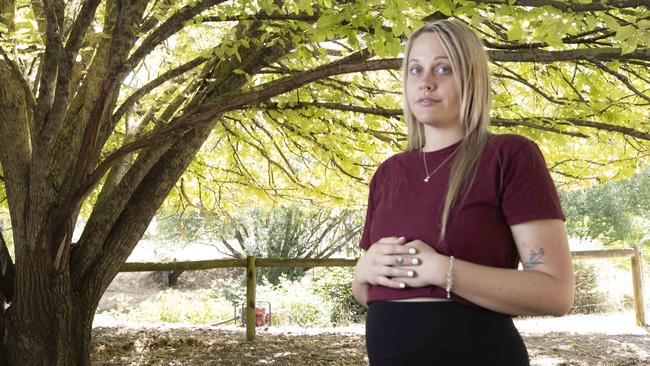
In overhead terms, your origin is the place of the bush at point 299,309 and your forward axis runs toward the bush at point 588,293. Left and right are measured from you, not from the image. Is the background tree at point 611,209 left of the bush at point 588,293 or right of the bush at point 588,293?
left

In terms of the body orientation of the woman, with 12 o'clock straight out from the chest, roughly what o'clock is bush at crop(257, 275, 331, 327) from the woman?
The bush is roughly at 4 o'clock from the woman.

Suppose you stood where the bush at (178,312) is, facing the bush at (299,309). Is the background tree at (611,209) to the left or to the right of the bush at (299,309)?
left

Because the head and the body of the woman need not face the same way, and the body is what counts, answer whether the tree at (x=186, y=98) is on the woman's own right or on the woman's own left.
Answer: on the woman's own right

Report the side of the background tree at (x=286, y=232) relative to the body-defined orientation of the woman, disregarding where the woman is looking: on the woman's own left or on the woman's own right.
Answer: on the woman's own right

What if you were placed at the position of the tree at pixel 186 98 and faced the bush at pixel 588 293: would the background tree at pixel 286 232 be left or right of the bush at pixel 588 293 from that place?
left

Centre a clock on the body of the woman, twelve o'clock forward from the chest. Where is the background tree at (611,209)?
The background tree is roughly at 5 o'clock from the woman.

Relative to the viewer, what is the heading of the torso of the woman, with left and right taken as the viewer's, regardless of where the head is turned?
facing the viewer and to the left of the viewer

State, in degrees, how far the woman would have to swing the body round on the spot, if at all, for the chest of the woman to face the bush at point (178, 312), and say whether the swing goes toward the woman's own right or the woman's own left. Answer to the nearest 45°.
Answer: approximately 90° to the woman's own right

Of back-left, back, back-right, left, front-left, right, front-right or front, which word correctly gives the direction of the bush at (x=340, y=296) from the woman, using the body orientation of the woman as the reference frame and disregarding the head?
back-right
